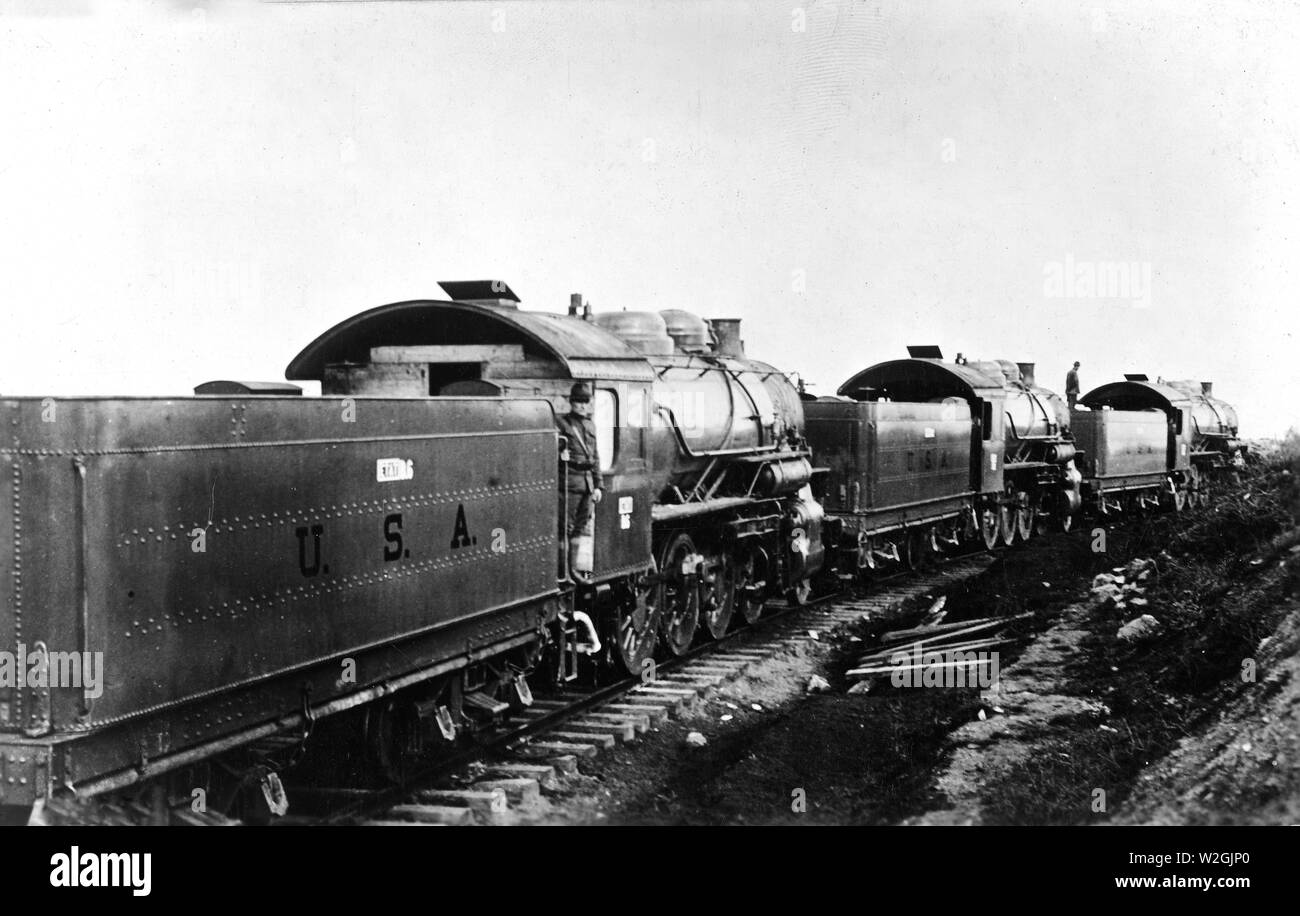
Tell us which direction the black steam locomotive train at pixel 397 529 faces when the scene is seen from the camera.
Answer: facing away from the viewer and to the right of the viewer

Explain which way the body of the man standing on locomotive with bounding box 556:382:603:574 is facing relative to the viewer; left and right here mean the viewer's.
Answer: facing the viewer and to the right of the viewer

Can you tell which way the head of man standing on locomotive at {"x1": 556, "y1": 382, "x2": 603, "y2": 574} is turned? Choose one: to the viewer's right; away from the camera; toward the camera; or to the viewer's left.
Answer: toward the camera
